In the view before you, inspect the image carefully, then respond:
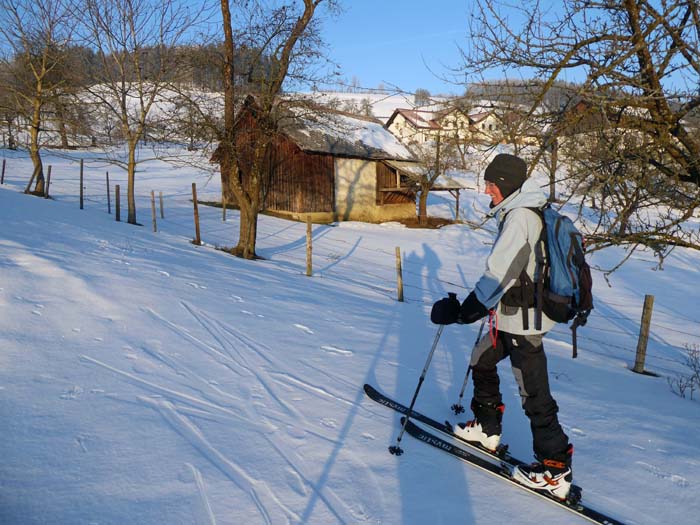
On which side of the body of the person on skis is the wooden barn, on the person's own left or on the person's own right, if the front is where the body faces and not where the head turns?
on the person's own right

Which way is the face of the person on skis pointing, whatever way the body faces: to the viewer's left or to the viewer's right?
to the viewer's left

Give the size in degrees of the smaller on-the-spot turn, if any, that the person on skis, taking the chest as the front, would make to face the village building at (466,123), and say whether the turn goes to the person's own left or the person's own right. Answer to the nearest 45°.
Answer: approximately 90° to the person's own right

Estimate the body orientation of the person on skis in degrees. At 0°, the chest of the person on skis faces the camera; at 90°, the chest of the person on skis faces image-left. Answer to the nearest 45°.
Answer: approximately 90°

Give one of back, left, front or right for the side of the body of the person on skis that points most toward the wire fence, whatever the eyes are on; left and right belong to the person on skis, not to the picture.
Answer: right
